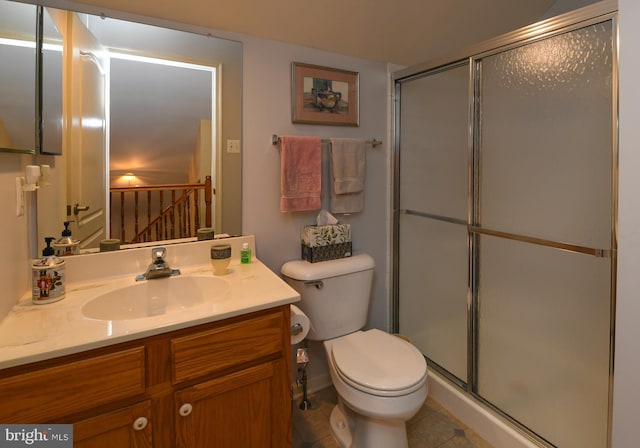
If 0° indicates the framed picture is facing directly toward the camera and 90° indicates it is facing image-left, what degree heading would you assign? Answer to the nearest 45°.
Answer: approximately 315°

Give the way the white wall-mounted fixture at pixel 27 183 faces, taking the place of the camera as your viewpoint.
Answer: facing to the right of the viewer

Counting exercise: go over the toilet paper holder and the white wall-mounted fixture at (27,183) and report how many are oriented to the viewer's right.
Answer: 2

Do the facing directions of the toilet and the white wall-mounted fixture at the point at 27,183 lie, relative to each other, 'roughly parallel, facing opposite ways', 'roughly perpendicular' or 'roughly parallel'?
roughly perpendicular

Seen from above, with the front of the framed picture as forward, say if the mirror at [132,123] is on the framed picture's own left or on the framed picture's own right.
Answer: on the framed picture's own right

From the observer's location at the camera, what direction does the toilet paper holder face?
facing to the right of the viewer
